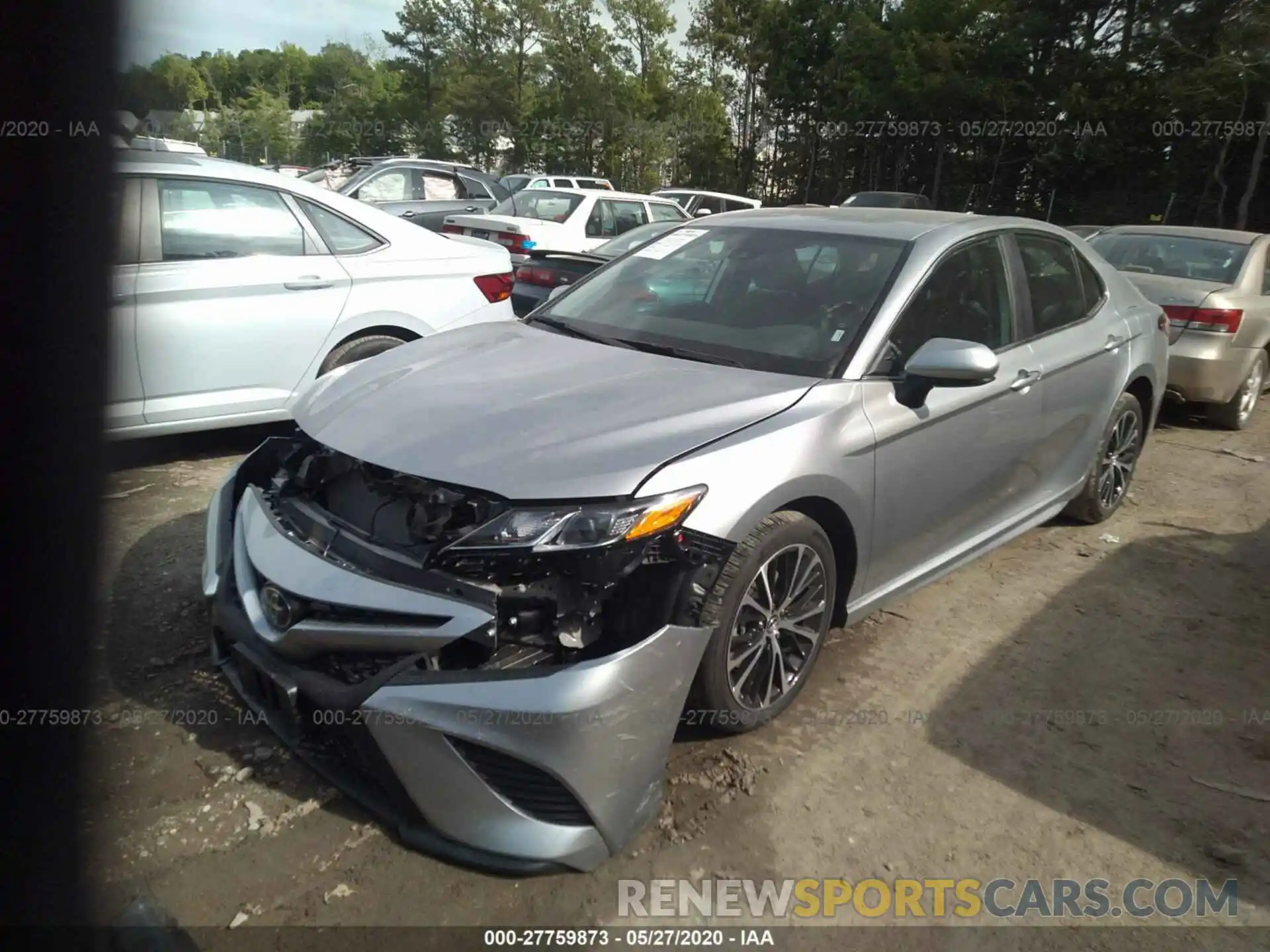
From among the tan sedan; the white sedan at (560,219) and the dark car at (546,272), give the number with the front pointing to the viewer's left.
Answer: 0

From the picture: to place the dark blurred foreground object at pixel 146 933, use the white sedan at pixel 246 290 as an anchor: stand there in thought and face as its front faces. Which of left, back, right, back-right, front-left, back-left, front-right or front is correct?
left

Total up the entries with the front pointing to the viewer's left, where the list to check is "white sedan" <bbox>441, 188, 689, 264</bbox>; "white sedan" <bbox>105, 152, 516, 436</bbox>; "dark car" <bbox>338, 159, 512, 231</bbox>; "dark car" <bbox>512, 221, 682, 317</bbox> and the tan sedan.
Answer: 2

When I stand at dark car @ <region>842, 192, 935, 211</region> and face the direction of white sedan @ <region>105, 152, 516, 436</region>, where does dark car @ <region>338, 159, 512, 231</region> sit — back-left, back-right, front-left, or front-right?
front-right

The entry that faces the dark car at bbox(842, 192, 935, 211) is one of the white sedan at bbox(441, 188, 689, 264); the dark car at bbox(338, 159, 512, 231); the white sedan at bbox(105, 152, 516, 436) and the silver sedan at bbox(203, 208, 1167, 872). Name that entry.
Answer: the white sedan at bbox(441, 188, 689, 264)

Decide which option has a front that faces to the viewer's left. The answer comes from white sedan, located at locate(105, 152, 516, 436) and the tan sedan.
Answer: the white sedan

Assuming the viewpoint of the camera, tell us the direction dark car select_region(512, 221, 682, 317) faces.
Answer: facing away from the viewer and to the right of the viewer

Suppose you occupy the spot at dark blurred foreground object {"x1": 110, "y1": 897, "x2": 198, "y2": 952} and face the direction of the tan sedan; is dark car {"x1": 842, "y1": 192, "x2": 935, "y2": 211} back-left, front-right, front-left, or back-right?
front-left

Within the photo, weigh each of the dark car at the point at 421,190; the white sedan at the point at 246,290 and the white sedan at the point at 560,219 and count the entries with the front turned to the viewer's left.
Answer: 2

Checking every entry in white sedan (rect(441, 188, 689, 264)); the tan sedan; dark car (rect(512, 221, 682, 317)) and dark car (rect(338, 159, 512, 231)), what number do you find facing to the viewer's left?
1

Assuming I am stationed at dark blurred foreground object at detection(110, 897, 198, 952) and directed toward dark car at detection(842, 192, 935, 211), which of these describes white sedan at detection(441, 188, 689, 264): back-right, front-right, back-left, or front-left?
front-left

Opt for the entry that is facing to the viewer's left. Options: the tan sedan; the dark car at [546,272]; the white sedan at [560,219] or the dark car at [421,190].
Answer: the dark car at [421,190]

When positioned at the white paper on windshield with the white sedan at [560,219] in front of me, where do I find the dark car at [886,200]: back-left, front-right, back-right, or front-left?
front-right

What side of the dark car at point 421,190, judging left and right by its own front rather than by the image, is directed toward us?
left

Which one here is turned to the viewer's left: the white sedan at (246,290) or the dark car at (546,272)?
the white sedan

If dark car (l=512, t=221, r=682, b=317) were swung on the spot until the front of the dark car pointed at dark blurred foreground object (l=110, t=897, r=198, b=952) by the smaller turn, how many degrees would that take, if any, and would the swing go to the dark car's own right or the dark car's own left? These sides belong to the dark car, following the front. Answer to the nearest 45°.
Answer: approximately 135° to the dark car's own right

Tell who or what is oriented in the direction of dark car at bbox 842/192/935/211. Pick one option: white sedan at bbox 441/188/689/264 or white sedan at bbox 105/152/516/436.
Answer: white sedan at bbox 441/188/689/264

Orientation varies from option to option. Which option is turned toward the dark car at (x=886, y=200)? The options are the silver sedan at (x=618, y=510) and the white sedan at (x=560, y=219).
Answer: the white sedan

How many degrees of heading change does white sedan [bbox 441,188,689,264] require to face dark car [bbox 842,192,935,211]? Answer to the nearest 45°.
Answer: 0° — it already faces it

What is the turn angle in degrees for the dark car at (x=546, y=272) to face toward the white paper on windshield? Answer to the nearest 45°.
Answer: approximately 135° to its right

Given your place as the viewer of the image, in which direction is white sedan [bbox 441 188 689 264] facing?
facing away from the viewer and to the right of the viewer

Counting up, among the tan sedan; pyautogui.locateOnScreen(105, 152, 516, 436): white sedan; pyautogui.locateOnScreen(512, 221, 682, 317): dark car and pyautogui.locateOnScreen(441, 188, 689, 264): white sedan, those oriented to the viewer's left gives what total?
1

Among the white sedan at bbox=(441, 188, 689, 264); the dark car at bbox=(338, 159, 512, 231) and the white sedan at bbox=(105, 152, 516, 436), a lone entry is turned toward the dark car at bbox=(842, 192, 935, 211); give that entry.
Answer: the white sedan at bbox=(441, 188, 689, 264)
